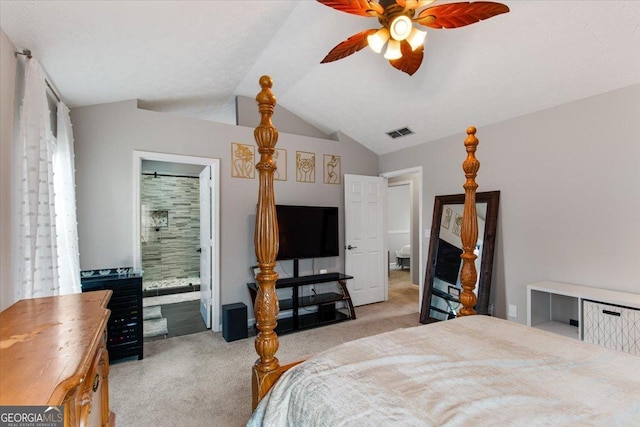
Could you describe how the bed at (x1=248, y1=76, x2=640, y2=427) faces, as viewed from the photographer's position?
facing away from the viewer and to the left of the viewer

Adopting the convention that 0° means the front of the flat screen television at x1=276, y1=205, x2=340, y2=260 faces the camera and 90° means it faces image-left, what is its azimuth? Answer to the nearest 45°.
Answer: approximately 315°

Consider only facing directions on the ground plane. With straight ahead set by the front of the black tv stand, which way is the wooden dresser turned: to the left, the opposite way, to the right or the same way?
to the left

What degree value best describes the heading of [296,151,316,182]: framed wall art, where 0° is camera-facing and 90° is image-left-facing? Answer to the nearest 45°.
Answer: approximately 315°

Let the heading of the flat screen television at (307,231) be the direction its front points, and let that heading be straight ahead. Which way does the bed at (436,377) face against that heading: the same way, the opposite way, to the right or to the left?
the opposite way

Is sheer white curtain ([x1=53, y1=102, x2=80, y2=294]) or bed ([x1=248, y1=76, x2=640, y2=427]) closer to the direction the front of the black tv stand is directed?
the bed

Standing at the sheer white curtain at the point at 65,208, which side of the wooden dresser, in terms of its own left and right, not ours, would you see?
left

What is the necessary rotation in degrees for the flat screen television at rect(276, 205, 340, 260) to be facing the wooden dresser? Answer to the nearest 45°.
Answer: approximately 45° to its right

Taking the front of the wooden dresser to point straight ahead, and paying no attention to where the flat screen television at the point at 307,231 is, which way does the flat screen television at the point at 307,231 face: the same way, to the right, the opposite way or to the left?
to the right

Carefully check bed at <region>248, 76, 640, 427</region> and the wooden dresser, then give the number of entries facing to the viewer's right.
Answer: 1

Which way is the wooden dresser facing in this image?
to the viewer's right
